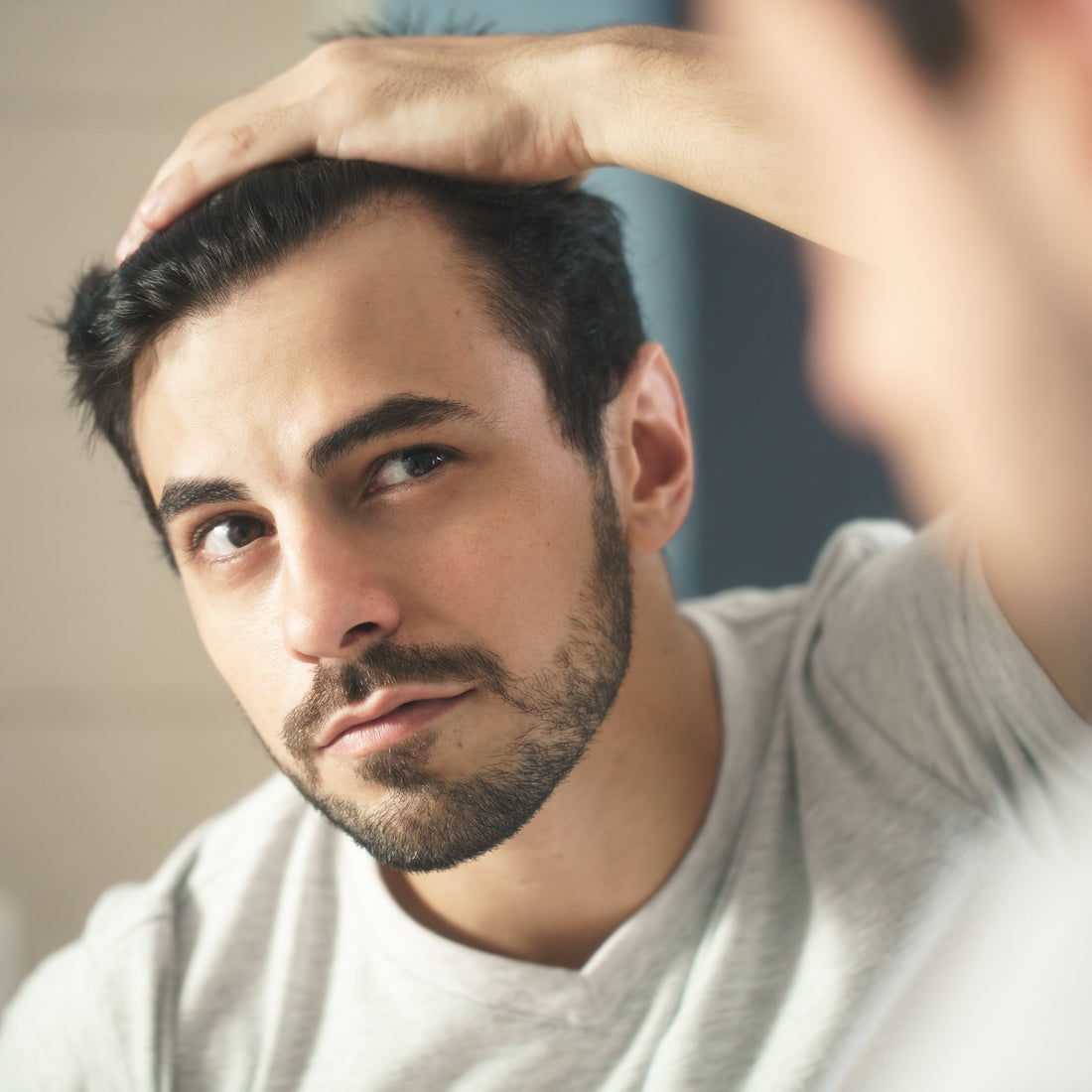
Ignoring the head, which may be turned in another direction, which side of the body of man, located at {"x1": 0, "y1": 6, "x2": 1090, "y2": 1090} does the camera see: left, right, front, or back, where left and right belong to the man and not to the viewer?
front

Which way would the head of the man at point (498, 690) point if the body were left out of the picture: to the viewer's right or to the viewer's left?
to the viewer's left
